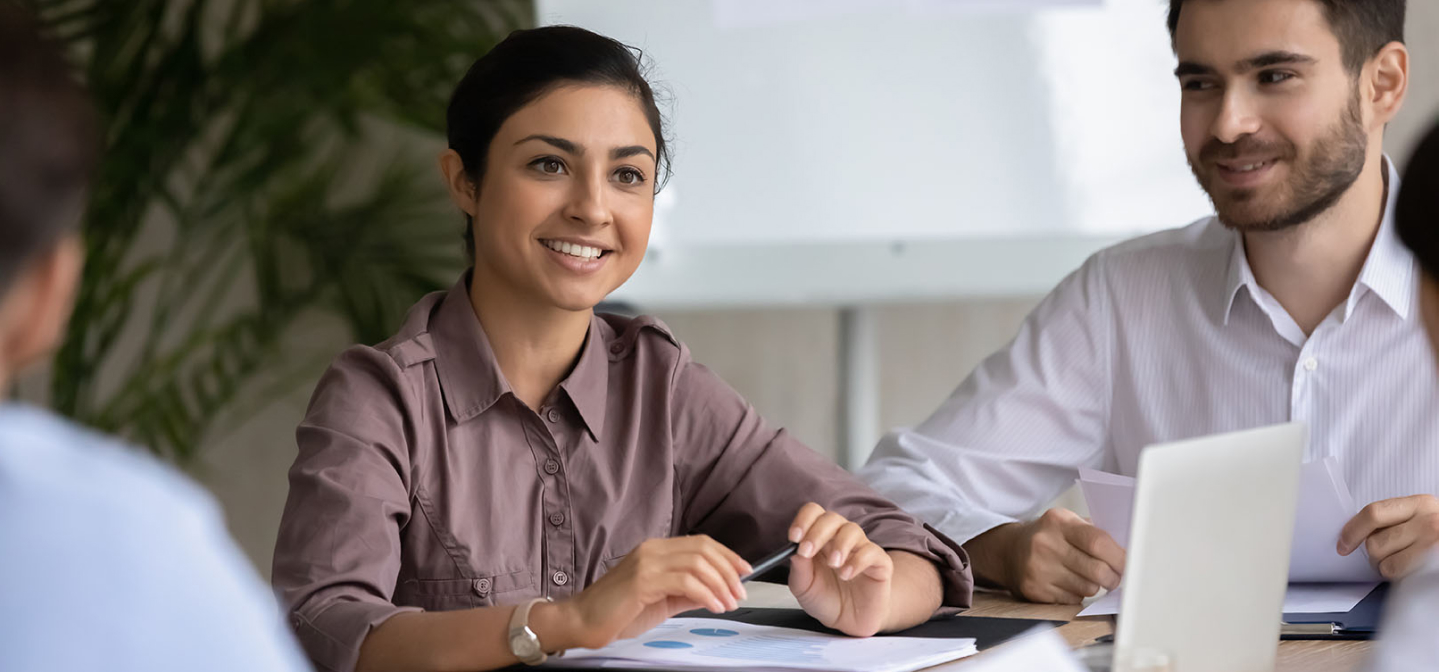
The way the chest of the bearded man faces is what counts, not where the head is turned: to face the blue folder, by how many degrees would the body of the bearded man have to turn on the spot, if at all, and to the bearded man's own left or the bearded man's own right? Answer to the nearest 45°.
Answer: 0° — they already face it

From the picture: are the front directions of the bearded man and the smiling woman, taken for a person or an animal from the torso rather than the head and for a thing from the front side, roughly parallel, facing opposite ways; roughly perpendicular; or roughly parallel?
roughly perpendicular

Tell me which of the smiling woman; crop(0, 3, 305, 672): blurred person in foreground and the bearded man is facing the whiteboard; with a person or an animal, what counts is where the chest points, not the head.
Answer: the blurred person in foreground

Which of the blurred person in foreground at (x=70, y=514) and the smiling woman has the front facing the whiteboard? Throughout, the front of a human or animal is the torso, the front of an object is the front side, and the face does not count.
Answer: the blurred person in foreground

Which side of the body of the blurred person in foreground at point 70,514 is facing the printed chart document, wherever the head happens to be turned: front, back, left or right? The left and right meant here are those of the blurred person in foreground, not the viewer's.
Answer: front

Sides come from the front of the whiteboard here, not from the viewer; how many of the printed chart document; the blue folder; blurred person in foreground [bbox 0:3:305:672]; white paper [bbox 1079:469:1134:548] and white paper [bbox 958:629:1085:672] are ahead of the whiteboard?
5

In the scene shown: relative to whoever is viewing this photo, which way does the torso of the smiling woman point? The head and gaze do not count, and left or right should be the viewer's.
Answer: facing the viewer and to the right of the viewer

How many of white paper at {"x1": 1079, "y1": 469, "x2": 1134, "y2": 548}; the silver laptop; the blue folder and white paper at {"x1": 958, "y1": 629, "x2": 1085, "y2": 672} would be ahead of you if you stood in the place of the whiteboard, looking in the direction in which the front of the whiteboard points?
4

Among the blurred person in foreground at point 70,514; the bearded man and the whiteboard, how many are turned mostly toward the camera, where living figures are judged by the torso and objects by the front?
2

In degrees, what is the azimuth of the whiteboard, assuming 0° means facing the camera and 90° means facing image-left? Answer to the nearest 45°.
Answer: approximately 0°

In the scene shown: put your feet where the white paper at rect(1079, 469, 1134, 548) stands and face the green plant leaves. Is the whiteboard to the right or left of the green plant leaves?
right

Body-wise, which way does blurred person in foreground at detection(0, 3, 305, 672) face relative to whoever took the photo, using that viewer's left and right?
facing away from the viewer and to the right of the viewer

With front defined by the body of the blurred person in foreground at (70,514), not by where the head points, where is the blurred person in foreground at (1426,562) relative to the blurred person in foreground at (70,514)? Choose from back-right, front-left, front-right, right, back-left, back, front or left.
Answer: front-right

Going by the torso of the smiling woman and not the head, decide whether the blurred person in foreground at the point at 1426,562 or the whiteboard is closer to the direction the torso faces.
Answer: the blurred person in foreground
